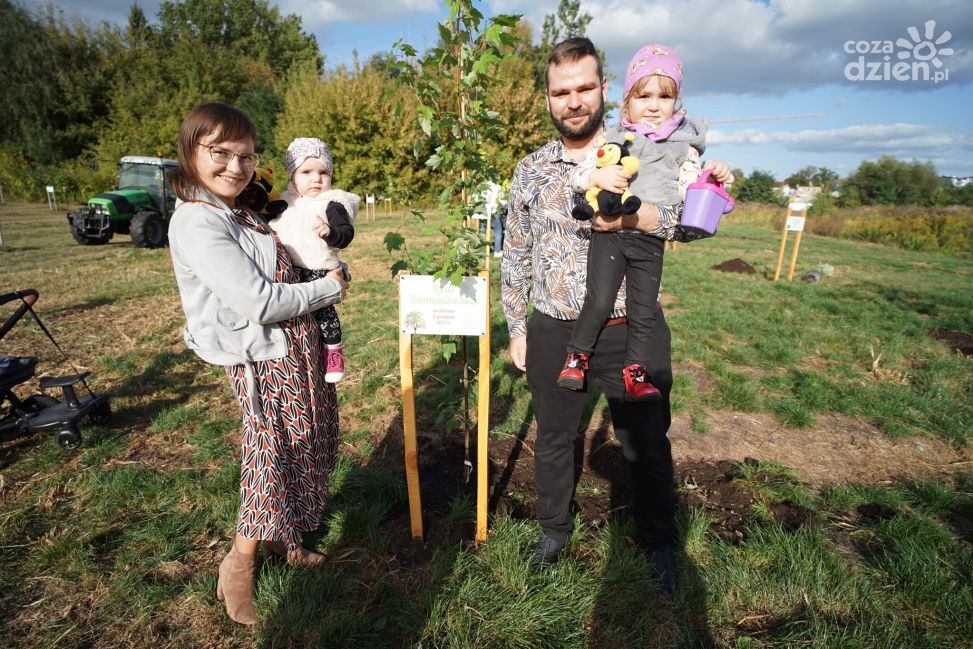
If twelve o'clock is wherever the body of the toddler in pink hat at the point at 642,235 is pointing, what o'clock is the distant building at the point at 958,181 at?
The distant building is roughly at 7 o'clock from the toddler in pink hat.

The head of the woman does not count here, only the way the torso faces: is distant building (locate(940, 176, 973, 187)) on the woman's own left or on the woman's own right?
on the woman's own left

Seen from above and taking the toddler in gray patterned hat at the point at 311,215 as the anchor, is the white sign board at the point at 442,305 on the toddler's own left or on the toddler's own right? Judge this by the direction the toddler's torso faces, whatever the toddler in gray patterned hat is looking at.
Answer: on the toddler's own left

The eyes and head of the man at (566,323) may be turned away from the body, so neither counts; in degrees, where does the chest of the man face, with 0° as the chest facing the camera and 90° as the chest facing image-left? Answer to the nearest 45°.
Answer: approximately 0°

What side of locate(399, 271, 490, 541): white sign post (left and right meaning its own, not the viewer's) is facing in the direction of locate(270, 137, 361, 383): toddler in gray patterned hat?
right

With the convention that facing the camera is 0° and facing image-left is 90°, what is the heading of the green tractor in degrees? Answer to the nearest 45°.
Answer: approximately 45°

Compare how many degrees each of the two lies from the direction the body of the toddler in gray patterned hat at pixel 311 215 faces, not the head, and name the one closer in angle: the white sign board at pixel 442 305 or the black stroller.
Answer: the white sign board

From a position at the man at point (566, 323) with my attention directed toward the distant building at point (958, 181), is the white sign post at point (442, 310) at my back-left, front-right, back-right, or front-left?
back-left
